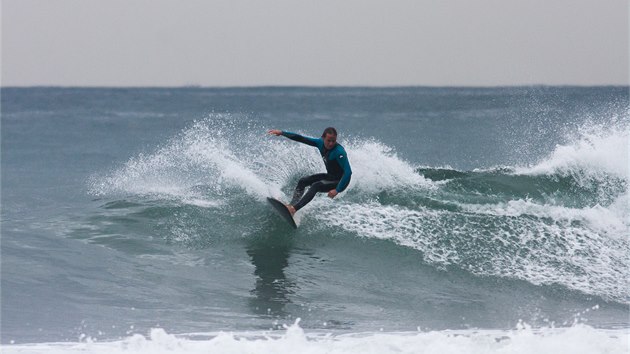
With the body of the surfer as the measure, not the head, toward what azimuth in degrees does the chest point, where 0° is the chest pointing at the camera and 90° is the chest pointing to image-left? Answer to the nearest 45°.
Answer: approximately 45°
